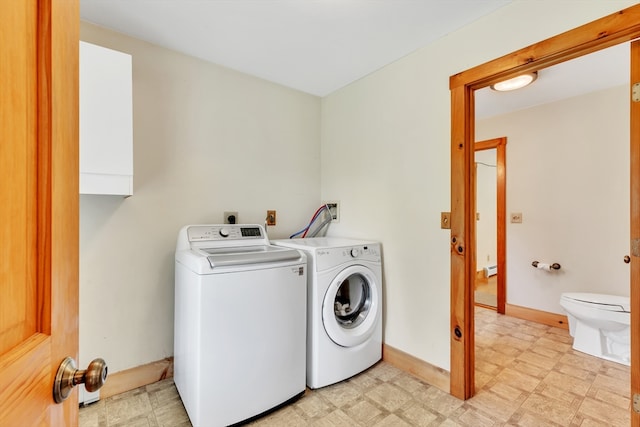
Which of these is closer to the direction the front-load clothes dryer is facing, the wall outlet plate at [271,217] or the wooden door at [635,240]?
the wooden door

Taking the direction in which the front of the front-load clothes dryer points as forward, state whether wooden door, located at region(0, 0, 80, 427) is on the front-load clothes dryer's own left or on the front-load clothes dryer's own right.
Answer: on the front-load clothes dryer's own right

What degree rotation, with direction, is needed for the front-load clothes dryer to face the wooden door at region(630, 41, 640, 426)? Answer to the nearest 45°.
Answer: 0° — it already faces it

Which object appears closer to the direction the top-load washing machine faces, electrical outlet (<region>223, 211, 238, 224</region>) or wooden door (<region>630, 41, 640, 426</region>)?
the wooden door

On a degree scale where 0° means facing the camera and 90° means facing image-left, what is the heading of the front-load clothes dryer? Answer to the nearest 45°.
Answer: approximately 315°

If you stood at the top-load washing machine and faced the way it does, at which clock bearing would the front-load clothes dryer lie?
The front-load clothes dryer is roughly at 10 o'clock from the top-load washing machine.

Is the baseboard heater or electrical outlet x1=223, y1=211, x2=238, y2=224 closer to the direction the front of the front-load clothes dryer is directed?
the baseboard heater

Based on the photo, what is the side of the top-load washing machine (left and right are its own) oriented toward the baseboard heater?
left
